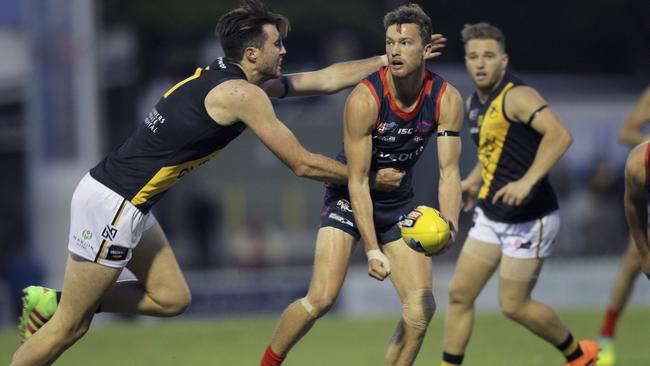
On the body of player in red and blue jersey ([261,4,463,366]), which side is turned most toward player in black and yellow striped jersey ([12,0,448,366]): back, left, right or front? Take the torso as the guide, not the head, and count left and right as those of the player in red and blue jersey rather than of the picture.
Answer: right

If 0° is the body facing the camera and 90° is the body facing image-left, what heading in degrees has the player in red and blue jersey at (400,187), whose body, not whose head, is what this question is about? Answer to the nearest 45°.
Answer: approximately 0°

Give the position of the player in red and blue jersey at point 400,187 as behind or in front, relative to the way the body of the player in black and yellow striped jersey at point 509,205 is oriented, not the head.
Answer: in front

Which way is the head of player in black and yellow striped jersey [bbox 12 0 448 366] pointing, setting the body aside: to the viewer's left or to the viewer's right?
to the viewer's right

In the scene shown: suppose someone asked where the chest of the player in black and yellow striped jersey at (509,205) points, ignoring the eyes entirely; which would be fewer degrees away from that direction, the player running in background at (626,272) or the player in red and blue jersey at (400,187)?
the player in red and blue jersey

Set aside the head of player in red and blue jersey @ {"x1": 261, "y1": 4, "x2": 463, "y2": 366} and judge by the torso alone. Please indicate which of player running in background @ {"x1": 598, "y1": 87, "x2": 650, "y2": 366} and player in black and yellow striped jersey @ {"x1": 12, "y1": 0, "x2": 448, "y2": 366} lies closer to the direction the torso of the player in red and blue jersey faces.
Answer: the player in black and yellow striped jersey

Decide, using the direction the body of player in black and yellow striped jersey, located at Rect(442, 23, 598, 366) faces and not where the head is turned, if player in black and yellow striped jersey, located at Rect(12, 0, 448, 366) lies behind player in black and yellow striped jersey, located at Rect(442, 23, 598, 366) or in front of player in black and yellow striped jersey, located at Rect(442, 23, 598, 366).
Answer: in front

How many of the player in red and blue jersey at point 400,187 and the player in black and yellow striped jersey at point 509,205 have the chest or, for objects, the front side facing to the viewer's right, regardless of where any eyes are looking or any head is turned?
0
